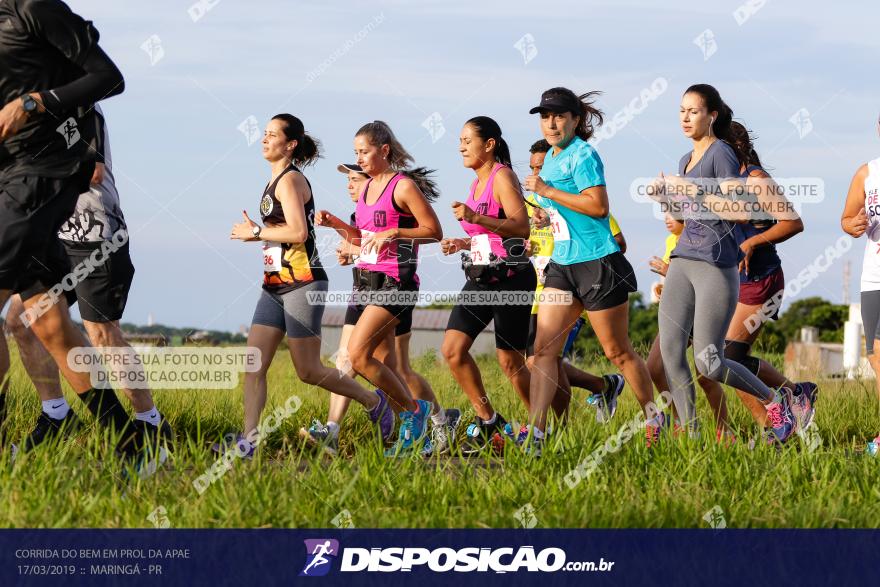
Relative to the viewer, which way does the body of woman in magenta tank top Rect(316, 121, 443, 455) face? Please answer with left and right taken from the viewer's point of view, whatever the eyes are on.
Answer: facing the viewer and to the left of the viewer

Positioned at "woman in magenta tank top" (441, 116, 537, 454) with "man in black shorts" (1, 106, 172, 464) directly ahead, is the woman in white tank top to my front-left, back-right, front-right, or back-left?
back-left

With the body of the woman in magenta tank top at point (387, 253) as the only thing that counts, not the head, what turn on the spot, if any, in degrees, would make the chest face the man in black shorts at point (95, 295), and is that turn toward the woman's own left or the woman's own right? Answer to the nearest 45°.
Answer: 0° — they already face them

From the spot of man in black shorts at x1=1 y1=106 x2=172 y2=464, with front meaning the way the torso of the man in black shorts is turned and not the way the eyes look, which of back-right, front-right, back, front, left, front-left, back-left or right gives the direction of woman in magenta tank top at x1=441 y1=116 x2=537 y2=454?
back

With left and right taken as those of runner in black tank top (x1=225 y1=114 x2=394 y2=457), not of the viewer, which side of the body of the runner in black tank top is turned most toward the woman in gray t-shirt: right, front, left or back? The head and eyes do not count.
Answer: back

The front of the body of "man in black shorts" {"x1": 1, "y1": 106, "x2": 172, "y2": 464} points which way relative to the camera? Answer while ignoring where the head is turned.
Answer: to the viewer's left

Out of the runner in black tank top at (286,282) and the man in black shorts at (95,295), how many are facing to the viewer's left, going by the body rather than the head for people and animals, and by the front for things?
2

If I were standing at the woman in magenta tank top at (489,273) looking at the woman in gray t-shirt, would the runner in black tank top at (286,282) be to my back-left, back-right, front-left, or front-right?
back-right

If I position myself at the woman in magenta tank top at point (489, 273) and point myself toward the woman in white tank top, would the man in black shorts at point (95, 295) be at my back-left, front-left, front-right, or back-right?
back-right

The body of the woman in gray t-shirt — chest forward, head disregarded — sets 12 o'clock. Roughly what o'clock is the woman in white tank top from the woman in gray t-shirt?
The woman in white tank top is roughly at 7 o'clock from the woman in gray t-shirt.

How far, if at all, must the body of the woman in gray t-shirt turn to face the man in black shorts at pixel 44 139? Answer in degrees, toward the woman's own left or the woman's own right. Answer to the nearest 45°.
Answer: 0° — they already face them

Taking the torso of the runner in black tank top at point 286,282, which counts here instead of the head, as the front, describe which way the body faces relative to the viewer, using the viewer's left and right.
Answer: facing to the left of the viewer

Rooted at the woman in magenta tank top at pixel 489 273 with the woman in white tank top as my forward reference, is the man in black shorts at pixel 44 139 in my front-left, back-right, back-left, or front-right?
back-right
